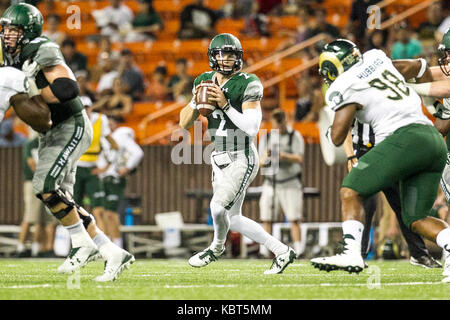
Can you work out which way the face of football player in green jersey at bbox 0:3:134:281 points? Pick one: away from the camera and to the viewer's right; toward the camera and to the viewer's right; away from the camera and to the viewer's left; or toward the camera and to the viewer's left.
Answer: toward the camera and to the viewer's left

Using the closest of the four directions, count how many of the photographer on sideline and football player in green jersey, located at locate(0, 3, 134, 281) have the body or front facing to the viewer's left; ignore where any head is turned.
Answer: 1

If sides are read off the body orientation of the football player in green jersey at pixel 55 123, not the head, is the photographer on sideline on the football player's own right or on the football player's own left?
on the football player's own right

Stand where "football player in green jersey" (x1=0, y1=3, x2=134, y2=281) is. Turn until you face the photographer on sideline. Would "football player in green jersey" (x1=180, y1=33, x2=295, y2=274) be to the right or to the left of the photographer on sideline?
right

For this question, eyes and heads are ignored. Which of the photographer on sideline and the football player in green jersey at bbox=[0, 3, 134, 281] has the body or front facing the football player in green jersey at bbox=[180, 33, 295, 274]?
the photographer on sideline

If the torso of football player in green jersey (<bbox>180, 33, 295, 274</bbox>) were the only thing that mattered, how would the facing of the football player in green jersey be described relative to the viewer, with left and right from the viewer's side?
facing the viewer and to the left of the viewer

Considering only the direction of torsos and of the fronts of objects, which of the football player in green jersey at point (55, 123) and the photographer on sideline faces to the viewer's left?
the football player in green jersey

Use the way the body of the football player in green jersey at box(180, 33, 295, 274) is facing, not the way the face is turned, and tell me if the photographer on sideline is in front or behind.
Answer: behind

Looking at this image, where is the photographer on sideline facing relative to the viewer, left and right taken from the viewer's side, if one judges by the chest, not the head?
facing the viewer

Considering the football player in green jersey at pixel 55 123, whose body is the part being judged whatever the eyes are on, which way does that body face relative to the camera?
to the viewer's left

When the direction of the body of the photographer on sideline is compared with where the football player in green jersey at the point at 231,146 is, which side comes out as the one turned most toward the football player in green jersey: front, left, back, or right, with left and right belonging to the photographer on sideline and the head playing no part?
front

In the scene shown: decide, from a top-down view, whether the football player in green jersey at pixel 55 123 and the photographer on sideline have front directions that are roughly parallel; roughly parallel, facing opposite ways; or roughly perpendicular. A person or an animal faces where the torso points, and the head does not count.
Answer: roughly perpendicular

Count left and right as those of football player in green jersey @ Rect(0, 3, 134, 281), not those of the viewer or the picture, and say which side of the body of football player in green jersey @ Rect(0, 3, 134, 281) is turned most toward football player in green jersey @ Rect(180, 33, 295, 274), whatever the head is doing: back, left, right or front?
back
